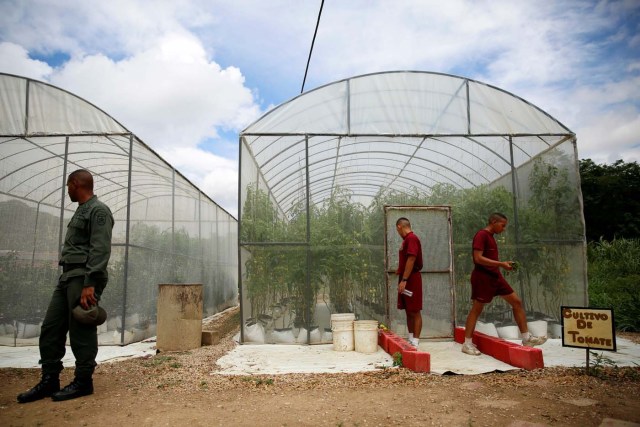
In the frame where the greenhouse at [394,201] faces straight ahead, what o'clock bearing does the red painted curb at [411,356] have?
The red painted curb is roughly at 12 o'clock from the greenhouse.

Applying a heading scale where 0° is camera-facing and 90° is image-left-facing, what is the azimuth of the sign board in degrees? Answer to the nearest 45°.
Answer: approximately 0°

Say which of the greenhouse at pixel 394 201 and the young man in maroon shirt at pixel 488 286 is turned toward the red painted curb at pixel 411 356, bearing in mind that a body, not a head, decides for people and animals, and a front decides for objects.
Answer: the greenhouse

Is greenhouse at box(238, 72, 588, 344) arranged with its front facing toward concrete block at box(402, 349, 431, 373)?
yes

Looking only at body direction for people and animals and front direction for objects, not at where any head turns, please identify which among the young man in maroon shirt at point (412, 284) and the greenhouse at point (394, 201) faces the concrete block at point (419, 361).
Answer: the greenhouse

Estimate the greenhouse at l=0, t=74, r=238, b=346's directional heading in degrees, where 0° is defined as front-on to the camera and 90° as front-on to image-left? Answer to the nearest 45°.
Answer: approximately 0°

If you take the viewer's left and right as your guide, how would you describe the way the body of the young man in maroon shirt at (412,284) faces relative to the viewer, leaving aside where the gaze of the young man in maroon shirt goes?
facing to the left of the viewer
